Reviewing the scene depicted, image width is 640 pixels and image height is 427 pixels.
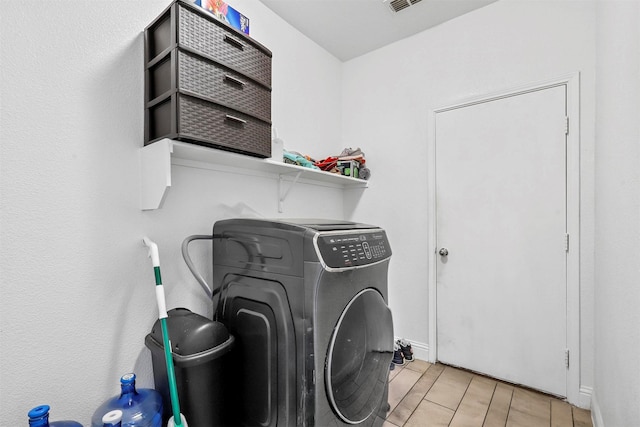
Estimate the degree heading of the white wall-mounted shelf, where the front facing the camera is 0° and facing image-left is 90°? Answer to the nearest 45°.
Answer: approximately 315°

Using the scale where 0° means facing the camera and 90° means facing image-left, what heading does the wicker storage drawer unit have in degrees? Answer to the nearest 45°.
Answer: approximately 315°

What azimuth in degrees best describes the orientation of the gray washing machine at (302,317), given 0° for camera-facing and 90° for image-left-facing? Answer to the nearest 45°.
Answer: approximately 315°

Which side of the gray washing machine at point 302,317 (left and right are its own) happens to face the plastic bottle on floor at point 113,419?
right
